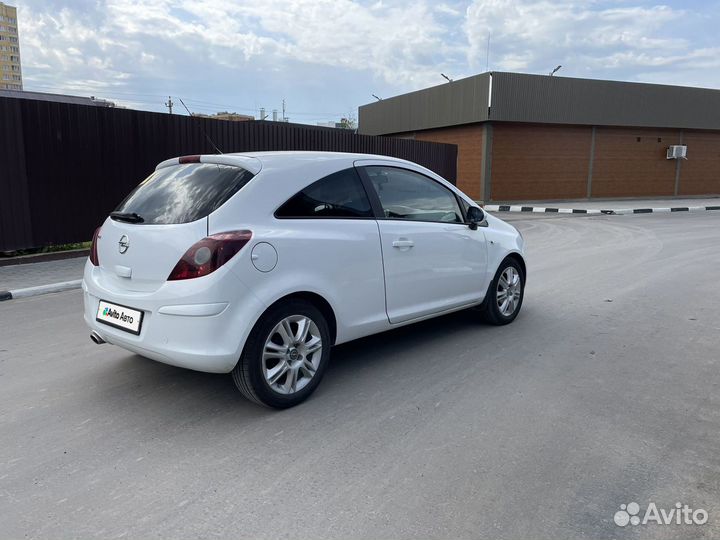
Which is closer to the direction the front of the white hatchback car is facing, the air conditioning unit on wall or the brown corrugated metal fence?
the air conditioning unit on wall

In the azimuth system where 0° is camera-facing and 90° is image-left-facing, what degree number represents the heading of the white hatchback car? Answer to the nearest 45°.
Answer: approximately 225°

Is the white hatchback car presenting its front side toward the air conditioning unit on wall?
yes

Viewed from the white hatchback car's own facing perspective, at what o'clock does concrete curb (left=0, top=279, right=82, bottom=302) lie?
The concrete curb is roughly at 9 o'clock from the white hatchback car.

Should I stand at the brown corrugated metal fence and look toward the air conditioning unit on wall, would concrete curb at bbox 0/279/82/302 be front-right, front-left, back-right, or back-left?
back-right

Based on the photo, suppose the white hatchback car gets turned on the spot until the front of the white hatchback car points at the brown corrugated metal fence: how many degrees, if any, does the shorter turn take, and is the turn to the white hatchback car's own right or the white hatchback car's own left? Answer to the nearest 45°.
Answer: approximately 90° to the white hatchback car's own left

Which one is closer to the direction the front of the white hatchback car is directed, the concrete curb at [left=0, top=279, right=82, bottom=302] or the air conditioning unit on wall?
the air conditioning unit on wall
